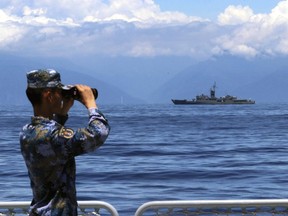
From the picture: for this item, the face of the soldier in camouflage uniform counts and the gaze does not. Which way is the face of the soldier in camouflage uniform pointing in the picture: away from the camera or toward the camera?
away from the camera

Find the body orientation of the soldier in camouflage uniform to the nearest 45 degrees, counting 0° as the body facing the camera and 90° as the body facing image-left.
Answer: approximately 225°
